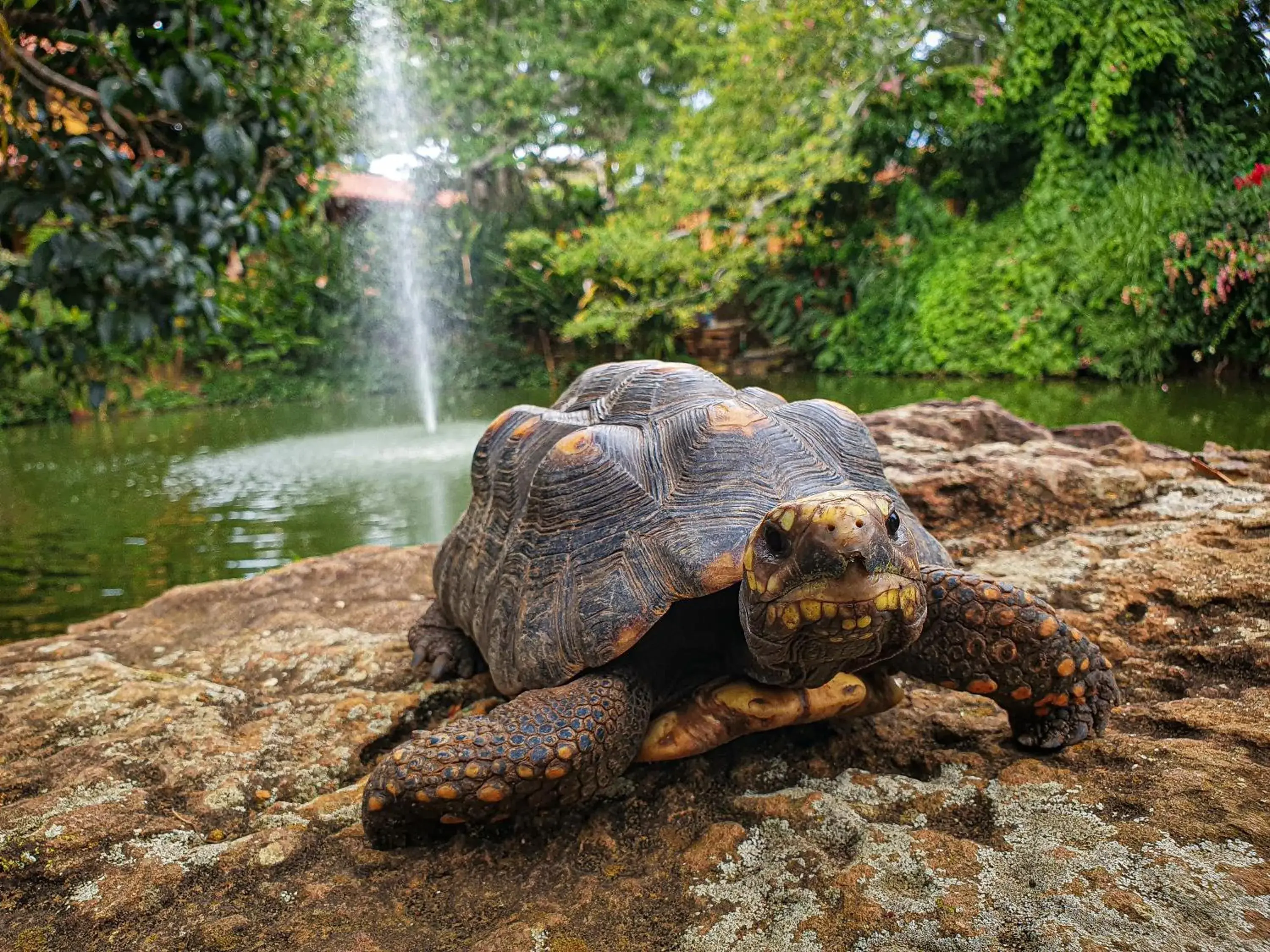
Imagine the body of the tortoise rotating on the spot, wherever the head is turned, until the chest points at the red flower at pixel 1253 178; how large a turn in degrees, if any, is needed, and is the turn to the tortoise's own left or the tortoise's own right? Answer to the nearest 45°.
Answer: approximately 90° to the tortoise's own left

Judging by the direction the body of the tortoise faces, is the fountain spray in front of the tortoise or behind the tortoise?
behind

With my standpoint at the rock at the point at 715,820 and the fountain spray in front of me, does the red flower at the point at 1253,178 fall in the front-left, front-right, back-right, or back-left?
front-right

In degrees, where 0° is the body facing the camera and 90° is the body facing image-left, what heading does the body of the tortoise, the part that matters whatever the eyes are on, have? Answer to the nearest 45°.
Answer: approximately 315°
